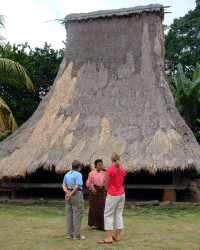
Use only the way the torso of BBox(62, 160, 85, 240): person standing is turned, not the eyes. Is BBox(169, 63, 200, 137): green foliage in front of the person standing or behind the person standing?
in front

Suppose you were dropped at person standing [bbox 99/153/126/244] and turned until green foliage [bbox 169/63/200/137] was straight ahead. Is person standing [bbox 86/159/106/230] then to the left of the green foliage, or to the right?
left

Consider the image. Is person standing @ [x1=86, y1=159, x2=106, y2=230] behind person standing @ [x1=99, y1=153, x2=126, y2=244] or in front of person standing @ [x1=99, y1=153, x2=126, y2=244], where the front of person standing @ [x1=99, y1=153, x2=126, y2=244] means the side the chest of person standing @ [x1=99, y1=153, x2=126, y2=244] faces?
in front

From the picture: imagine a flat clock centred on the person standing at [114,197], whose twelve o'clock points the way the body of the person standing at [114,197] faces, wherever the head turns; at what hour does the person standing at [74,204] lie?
the person standing at [74,204] is roughly at 11 o'clock from the person standing at [114,197].

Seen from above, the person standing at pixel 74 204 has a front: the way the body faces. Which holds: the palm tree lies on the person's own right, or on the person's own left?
on the person's own left

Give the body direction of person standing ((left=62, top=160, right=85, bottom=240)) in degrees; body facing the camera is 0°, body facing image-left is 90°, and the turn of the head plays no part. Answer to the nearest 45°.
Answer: approximately 225°

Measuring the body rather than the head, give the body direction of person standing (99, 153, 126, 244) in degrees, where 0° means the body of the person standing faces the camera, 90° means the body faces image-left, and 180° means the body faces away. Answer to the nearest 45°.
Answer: approximately 135°

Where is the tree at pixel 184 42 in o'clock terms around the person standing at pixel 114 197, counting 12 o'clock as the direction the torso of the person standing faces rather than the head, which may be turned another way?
The tree is roughly at 2 o'clock from the person standing.

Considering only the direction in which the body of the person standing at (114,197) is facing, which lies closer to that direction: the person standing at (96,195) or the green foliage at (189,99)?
the person standing

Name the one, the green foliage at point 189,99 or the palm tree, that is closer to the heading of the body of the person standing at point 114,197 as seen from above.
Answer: the palm tree

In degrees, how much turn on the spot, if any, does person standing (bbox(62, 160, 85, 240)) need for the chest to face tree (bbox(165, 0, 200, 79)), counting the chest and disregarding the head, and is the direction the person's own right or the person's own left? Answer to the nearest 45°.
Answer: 0° — they already face it
